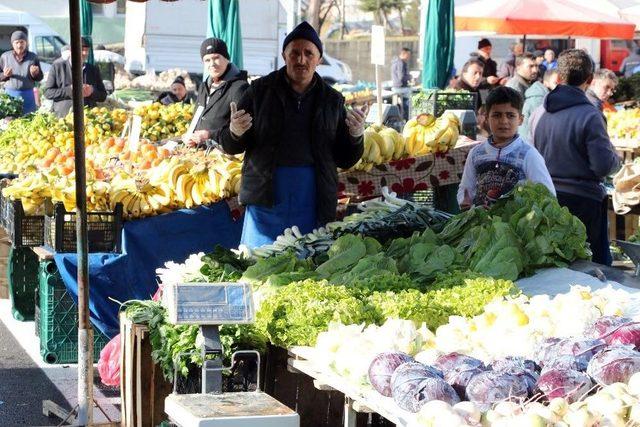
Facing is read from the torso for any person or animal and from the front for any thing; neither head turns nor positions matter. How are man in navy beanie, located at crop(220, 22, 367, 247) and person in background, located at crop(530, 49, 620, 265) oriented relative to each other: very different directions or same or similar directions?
very different directions

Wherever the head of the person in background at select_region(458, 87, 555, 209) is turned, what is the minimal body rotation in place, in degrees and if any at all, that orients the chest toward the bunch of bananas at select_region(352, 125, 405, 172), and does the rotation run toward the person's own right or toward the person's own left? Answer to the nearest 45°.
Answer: approximately 135° to the person's own right

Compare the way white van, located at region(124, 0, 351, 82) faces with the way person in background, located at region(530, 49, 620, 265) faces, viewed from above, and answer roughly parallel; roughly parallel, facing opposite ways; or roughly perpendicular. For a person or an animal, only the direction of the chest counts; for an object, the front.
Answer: roughly perpendicular

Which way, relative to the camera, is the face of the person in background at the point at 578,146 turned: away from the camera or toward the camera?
away from the camera

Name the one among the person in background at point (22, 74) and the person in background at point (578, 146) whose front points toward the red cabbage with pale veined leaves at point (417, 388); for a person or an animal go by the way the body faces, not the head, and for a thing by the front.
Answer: the person in background at point (22, 74)

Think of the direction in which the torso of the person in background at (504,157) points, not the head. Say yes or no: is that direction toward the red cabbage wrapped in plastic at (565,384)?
yes

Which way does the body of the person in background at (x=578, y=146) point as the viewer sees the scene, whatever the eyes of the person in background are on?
away from the camera

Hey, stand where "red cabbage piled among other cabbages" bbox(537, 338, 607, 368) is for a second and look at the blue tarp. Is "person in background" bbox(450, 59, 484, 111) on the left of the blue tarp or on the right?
right
